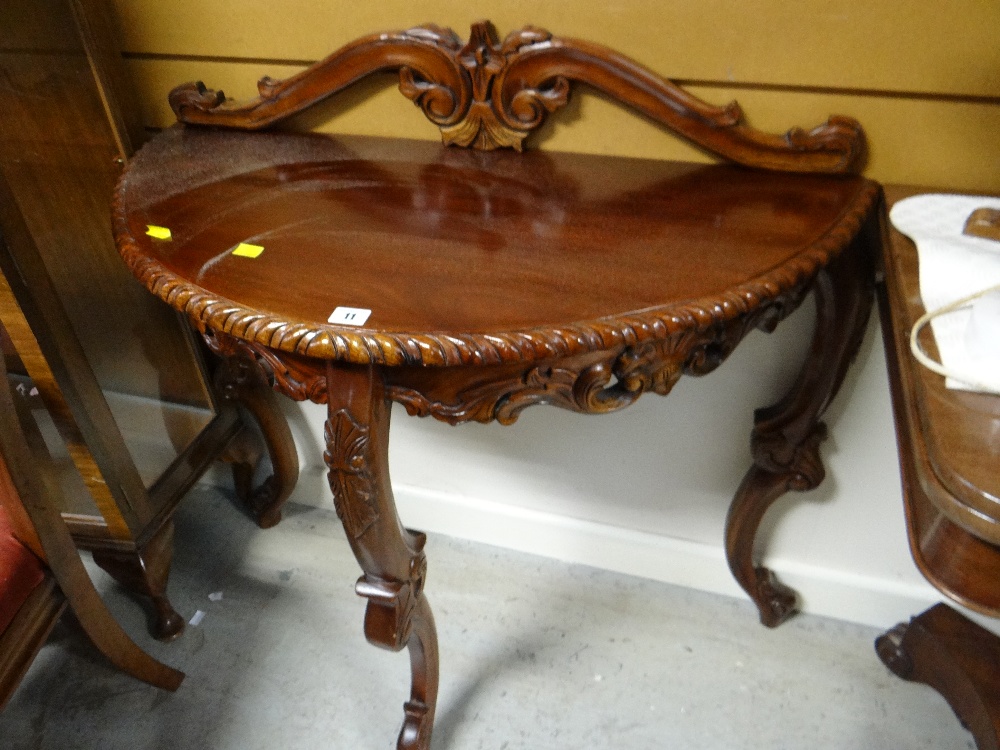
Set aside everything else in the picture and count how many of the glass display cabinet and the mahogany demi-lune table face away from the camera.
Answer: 0

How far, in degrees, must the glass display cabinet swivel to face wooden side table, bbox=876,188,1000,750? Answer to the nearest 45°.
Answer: approximately 90° to its left

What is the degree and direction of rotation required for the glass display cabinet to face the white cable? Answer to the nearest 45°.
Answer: approximately 90° to its left

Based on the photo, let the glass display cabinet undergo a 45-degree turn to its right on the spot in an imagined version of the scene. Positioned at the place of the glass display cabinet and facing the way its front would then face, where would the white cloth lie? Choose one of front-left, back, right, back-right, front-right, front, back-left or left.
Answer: back-left
